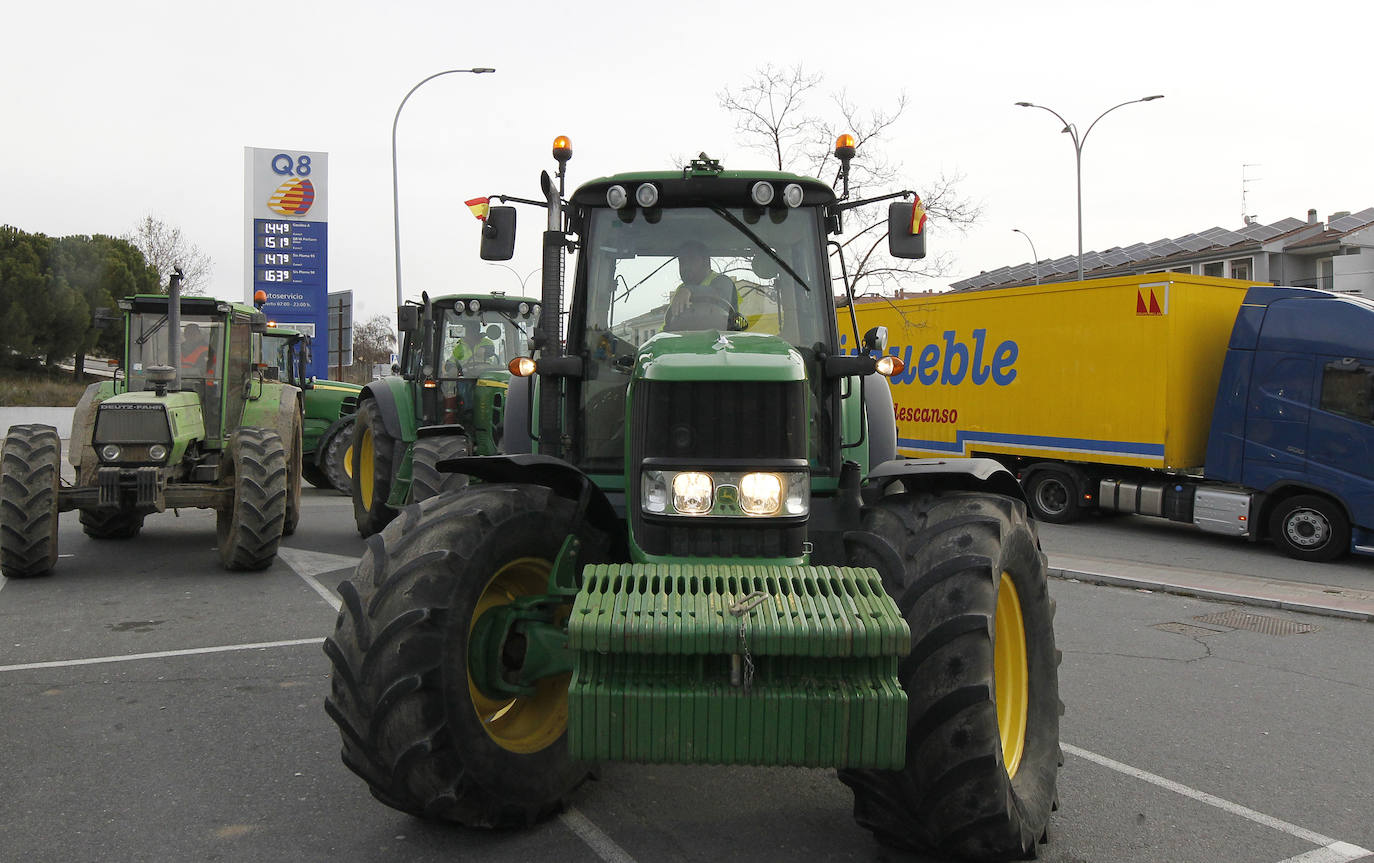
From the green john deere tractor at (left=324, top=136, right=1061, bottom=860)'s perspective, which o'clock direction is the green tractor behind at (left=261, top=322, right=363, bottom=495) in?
The green tractor behind is roughly at 5 o'clock from the green john deere tractor.

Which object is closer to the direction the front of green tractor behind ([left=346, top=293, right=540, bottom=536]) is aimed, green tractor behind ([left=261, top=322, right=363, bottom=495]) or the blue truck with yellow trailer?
the blue truck with yellow trailer

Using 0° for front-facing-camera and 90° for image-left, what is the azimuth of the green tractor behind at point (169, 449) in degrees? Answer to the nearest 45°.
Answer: approximately 0°

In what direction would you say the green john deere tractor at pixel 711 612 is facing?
toward the camera

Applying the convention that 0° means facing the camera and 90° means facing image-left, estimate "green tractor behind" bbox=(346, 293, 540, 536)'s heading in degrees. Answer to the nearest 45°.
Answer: approximately 315°

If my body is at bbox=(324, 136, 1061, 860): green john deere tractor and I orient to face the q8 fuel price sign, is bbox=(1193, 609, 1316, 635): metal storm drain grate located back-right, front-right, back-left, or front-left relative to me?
front-right

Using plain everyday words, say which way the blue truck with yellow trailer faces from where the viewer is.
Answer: facing the viewer and to the right of the viewer

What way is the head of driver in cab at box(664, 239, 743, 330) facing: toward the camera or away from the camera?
toward the camera

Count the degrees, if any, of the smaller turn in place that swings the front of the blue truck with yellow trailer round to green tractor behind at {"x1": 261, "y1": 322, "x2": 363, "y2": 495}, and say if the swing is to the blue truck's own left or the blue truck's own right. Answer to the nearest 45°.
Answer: approximately 135° to the blue truck's own right

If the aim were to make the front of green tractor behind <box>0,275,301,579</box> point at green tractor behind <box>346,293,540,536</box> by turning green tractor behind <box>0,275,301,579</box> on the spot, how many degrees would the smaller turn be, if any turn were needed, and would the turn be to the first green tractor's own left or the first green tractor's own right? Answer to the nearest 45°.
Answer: approximately 135° to the first green tractor's own left

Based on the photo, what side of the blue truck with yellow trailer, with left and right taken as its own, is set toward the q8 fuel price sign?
back

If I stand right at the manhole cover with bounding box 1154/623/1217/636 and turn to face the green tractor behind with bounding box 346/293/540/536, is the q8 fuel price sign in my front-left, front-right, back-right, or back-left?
front-right

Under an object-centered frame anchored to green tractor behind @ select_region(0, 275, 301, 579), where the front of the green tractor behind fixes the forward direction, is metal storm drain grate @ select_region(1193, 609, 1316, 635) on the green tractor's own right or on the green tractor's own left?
on the green tractor's own left

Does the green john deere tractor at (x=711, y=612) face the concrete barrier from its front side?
no

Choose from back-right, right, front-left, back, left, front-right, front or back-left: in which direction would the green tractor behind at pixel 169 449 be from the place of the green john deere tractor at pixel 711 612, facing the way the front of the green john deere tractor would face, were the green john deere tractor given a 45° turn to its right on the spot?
right
